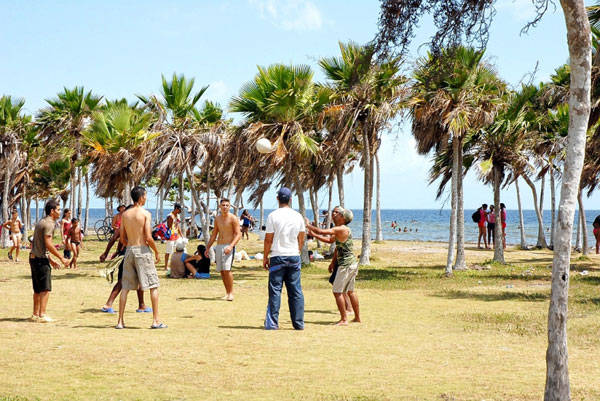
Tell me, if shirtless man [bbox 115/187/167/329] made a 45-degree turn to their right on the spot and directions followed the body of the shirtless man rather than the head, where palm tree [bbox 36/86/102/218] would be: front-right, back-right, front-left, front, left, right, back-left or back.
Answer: left

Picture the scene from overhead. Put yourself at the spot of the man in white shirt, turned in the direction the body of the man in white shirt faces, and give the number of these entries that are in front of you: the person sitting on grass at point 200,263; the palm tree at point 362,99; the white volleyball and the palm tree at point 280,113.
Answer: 4

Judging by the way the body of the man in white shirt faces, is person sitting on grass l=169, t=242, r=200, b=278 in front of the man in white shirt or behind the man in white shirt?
in front

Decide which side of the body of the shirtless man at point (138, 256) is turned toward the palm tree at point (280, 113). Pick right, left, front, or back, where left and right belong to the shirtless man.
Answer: front

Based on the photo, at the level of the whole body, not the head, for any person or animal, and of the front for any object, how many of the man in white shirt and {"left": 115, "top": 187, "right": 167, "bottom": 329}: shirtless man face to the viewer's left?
0

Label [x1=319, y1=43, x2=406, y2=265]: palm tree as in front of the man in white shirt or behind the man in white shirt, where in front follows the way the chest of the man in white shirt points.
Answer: in front

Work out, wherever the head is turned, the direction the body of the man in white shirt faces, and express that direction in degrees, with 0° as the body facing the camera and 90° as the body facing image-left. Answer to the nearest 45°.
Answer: approximately 180°

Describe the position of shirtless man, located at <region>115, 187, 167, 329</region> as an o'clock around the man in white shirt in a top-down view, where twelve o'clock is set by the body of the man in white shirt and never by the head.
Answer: The shirtless man is roughly at 9 o'clock from the man in white shirt.

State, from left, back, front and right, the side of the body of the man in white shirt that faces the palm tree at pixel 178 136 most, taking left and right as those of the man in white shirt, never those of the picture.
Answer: front

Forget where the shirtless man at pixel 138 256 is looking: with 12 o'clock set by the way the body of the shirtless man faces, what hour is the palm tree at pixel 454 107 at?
The palm tree is roughly at 12 o'clock from the shirtless man.

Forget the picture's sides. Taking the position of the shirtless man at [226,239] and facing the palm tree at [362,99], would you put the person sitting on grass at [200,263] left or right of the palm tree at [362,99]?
left

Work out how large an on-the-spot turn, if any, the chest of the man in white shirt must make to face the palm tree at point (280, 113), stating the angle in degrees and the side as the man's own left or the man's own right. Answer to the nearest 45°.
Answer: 0° — they already face it

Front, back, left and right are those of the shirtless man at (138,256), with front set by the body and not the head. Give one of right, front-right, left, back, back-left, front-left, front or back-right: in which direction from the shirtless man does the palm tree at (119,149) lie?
front-left

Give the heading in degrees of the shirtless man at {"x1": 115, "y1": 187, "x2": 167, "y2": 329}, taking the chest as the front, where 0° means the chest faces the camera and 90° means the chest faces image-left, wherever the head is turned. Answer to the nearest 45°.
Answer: approximately 225°
